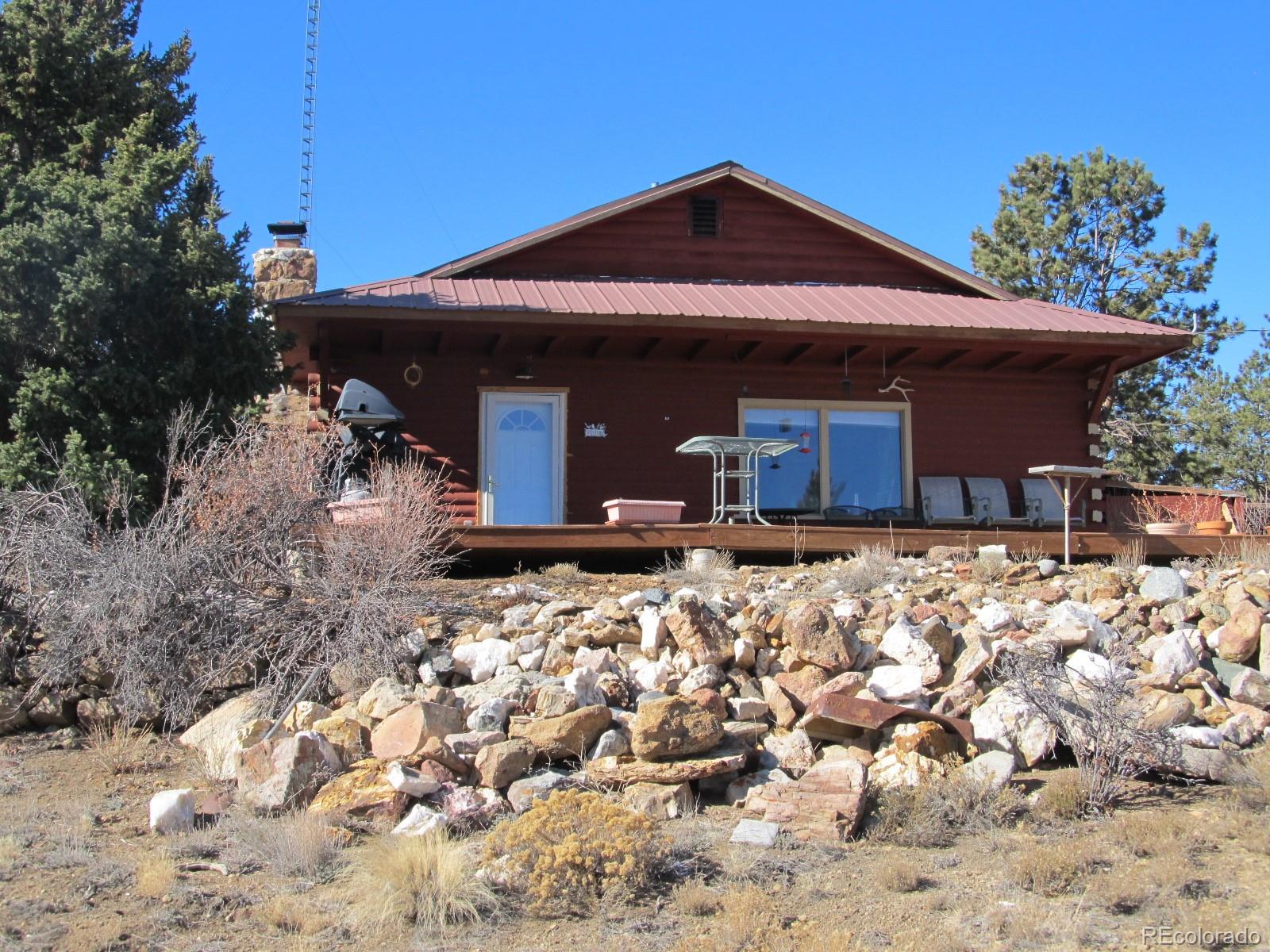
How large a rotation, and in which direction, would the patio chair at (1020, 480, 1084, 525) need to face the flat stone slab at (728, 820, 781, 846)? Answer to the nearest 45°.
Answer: approximately 45° to its right

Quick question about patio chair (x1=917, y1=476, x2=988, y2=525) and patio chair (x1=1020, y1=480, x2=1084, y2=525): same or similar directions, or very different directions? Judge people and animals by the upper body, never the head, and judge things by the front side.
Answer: same or similar directions

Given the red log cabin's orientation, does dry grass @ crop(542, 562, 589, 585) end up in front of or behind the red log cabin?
in front

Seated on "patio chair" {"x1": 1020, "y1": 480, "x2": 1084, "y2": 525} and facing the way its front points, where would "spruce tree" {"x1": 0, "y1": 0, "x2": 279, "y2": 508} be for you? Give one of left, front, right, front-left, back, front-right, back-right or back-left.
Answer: right

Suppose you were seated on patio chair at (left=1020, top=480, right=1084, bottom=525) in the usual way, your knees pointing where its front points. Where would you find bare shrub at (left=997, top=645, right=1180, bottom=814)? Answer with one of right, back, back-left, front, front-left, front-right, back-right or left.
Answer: front-right

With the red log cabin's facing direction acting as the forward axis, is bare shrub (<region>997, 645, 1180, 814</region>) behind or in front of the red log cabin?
in front

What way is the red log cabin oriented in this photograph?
toward the camera

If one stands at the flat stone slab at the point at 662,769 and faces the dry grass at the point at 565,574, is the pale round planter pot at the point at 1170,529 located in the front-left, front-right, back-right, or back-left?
front-right

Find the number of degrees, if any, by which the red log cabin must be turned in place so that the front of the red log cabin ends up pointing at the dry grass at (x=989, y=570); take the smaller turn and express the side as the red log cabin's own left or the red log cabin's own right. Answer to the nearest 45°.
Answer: approximately 45° to the red log cabin's own left

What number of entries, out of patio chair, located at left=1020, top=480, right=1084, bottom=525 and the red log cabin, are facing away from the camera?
0

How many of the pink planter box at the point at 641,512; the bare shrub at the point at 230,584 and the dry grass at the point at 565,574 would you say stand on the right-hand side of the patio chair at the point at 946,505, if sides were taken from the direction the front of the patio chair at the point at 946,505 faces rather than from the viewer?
3

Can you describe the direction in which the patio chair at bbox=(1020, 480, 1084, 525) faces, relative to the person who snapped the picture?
facing the viewer and to the right of the viewer

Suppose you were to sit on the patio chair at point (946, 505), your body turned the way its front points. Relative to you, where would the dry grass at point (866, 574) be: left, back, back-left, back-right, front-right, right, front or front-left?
front-right

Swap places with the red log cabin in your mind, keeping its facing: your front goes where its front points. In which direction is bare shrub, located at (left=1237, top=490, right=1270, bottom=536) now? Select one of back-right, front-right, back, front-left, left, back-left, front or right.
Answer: left

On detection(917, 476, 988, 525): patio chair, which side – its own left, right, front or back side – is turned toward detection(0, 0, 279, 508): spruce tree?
right
